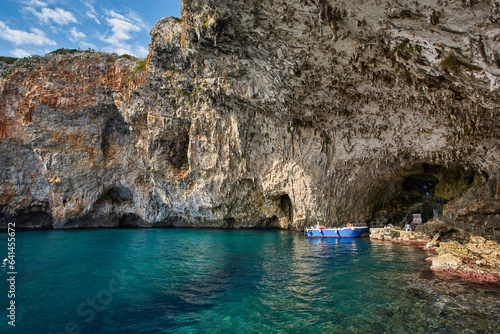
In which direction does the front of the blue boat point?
to the viewer's right
